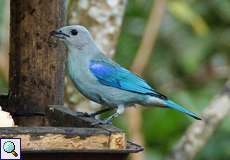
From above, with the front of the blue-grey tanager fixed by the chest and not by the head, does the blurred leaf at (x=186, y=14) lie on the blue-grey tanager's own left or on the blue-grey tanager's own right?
on the blue-grey tanager's own right

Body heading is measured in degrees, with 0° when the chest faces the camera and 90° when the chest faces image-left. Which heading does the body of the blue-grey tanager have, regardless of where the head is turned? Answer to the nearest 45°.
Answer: approximately 90°
